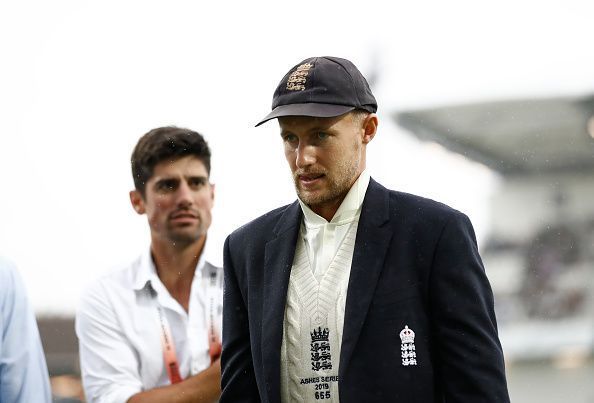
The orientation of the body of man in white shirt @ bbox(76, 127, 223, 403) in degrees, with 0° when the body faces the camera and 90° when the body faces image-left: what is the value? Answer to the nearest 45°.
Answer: approximately 315°

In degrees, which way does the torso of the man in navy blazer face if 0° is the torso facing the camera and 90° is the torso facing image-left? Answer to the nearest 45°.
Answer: approximately 45°

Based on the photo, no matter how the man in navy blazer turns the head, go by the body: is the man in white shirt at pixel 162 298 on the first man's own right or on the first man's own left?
on the first man's own right
